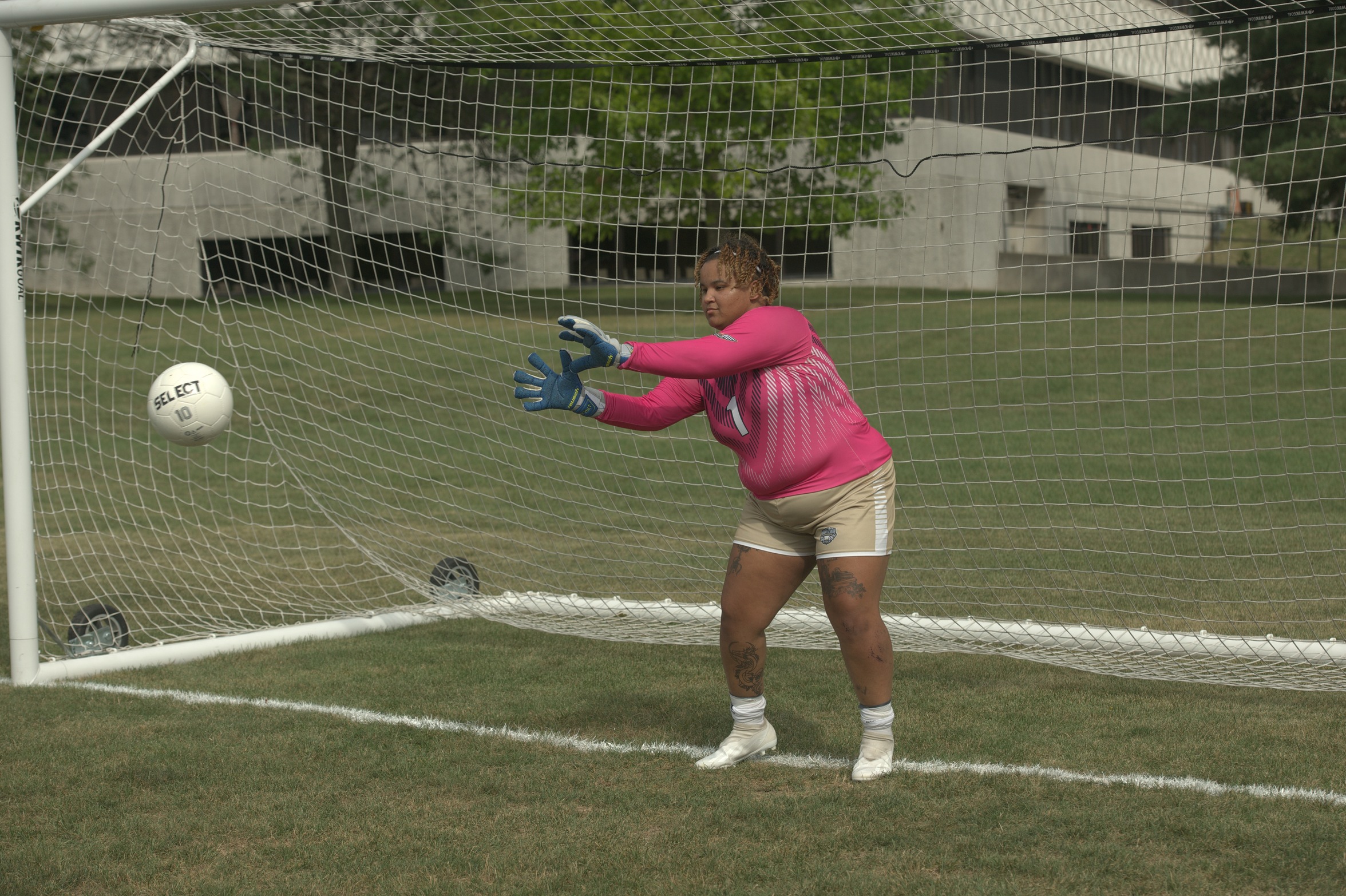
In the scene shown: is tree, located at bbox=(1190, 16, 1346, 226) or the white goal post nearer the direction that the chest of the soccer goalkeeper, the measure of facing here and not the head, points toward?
the white goal post

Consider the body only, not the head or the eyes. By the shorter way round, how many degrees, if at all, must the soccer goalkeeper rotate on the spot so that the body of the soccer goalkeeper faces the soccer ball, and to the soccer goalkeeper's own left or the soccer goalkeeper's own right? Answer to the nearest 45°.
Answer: approximately 90° to the soccer goalkeeper's own right

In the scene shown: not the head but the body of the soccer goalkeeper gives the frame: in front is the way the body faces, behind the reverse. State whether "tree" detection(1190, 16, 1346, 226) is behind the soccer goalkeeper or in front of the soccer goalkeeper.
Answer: behind

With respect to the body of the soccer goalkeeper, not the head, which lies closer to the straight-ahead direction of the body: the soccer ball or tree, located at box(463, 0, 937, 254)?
the soccer ball

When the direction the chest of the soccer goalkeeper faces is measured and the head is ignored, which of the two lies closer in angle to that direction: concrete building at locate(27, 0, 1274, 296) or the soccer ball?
the soccer ball

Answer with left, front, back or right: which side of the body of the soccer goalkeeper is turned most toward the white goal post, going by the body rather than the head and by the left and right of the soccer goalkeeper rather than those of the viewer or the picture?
right
